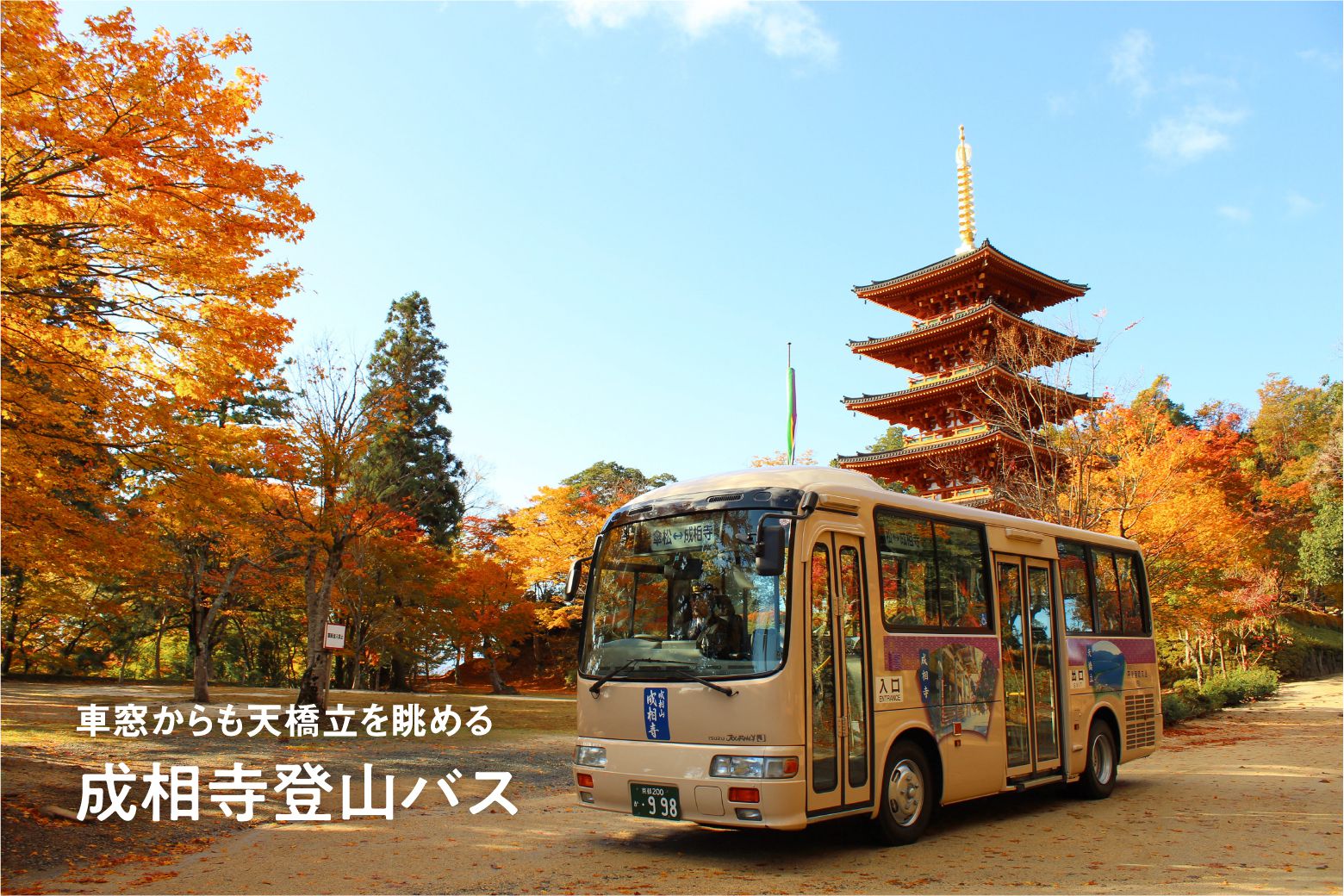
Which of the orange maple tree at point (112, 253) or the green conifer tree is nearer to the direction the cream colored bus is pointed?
the orange maple tree

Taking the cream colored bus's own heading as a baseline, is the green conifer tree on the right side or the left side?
on its right

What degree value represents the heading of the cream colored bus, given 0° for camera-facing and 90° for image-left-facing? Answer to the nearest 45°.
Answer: approximately 45°

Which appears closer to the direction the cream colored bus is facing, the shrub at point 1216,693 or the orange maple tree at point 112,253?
the orange maple tree
